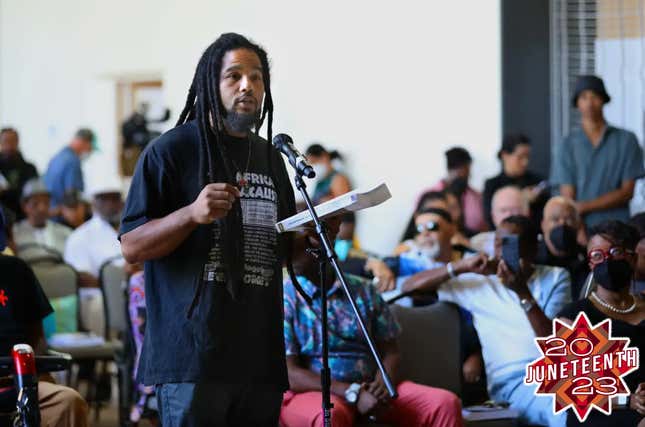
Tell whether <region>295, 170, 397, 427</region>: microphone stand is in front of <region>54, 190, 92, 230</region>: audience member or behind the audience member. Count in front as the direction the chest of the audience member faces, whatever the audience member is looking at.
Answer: in front

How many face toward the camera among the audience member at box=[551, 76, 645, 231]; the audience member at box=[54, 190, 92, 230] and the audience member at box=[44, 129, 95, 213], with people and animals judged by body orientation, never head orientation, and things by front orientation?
2

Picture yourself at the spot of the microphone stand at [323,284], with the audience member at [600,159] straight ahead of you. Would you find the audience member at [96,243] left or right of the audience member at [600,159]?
left

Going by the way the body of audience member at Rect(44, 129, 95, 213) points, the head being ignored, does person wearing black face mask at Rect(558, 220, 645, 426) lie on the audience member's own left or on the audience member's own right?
on the audience member's own right

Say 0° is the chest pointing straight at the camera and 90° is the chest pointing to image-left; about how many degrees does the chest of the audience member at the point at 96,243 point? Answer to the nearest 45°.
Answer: approximately 315°

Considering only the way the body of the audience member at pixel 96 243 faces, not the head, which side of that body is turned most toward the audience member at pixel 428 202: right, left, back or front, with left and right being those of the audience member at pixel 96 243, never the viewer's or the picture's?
left

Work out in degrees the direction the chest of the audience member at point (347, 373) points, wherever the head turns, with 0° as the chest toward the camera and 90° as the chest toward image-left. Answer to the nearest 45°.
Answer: approximately 315°

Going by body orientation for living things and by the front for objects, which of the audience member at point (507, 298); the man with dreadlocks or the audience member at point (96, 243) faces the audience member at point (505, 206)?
the audience member at point (96, 243)

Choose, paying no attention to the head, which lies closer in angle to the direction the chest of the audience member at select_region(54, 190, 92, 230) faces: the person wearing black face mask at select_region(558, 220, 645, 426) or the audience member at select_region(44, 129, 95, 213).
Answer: the person wearing black face mask

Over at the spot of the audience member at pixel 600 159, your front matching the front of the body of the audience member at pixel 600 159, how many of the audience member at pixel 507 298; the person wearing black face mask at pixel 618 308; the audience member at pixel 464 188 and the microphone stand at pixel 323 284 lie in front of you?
3

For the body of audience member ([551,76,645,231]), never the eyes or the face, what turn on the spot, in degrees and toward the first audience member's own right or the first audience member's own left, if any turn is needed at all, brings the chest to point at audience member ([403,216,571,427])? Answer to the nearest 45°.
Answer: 0° — they already face them

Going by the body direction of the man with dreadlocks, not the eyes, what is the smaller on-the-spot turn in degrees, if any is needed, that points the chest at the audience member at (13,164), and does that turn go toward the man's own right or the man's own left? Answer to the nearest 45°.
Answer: approximately 135° to the man's own left

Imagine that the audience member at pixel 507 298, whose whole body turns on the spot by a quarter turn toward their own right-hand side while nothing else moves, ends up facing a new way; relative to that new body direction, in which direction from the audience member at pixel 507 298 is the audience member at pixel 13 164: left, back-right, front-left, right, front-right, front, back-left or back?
front

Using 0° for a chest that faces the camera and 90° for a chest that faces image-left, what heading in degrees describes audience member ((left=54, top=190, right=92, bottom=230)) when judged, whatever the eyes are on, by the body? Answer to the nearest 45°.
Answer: approximately 0°

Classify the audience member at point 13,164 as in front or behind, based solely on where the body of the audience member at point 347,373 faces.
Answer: behind

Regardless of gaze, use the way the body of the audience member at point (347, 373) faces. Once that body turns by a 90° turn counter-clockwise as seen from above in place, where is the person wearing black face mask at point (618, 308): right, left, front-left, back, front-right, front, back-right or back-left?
front-right
